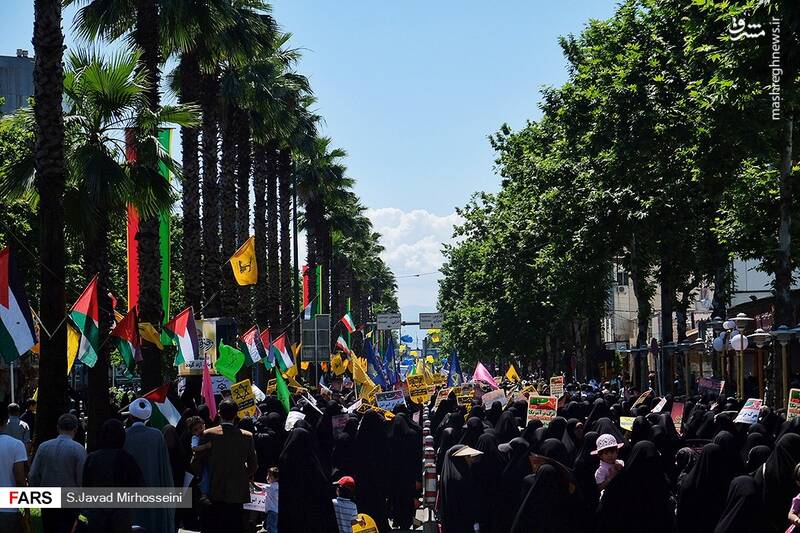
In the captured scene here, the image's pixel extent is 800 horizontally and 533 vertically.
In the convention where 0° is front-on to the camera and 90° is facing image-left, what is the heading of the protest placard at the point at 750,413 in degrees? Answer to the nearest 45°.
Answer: approximately 0°

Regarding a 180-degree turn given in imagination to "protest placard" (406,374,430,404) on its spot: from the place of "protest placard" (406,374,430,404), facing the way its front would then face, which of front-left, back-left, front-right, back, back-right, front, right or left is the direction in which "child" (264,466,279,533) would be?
back

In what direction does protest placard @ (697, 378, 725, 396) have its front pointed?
toward the camera

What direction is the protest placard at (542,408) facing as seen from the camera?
toward the camera

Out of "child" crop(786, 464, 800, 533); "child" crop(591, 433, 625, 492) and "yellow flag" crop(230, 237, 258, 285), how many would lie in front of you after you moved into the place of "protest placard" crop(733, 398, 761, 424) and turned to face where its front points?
2

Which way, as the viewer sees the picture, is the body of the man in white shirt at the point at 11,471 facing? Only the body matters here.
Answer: away from the camera

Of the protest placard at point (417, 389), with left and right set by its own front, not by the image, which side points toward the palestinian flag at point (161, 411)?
front

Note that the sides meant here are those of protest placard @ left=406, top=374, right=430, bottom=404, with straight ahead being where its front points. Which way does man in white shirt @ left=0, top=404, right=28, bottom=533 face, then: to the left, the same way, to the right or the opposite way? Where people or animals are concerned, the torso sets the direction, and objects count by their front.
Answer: the opposite way

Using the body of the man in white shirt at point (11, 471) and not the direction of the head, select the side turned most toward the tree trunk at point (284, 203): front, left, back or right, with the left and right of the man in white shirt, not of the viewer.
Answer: front

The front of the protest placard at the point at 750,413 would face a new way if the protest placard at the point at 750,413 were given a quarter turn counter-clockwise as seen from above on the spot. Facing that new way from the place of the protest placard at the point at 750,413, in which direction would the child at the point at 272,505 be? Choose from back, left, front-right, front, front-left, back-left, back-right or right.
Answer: back-right

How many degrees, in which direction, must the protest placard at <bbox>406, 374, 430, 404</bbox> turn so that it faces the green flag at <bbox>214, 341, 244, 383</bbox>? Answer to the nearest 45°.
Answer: approximately 45° to its right

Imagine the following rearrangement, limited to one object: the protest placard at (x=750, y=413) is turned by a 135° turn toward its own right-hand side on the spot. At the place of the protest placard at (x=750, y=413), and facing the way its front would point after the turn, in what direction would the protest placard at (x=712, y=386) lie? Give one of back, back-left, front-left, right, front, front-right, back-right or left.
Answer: front-right

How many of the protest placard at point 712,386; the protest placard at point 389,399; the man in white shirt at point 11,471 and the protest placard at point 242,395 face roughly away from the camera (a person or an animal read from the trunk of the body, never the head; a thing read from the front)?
1

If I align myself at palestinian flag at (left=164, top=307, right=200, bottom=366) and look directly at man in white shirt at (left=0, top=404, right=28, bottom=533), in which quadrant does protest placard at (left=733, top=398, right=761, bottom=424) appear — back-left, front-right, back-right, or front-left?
front-left

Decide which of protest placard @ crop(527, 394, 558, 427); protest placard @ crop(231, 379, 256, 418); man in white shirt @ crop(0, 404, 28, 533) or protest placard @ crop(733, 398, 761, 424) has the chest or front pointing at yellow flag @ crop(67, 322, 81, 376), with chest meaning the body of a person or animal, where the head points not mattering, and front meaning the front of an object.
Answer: the man in white shirt

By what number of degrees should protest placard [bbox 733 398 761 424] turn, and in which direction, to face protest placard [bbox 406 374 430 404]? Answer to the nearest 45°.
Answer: approximately 135° to its right
